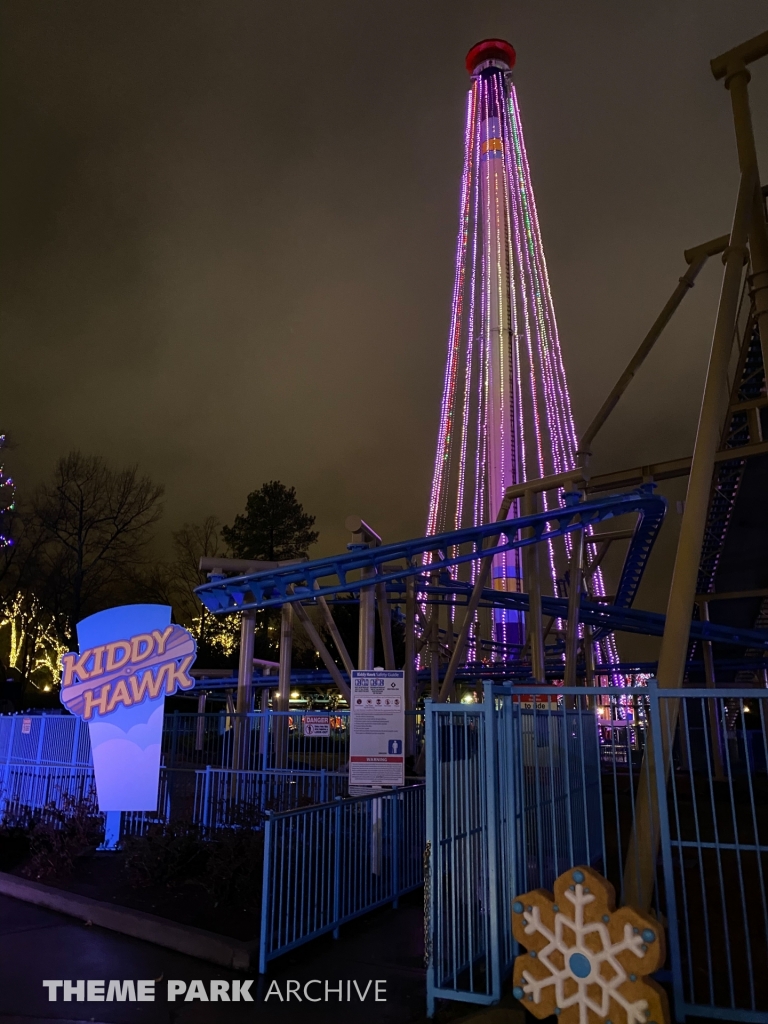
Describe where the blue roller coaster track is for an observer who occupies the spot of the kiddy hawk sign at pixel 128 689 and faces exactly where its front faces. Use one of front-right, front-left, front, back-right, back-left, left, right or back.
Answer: left

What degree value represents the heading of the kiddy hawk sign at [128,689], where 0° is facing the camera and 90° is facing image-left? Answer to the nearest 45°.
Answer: approximately 0°

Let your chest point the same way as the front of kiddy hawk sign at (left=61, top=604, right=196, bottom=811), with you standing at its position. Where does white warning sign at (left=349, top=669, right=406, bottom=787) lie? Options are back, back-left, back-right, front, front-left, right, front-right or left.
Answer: front-left

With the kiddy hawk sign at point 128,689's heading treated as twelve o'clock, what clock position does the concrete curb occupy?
The concrete curb is roughly at 12 o'clock from the kiddy hawk sign.

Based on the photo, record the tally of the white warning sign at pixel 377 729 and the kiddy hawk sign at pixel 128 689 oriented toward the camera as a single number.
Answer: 2

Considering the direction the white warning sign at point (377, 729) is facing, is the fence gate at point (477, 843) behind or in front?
in front

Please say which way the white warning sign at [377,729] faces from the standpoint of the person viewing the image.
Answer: facing the viewer

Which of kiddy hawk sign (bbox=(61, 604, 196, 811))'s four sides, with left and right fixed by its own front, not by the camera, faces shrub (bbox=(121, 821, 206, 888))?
front
